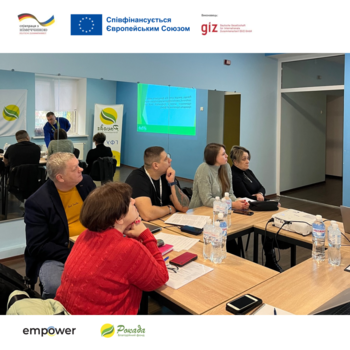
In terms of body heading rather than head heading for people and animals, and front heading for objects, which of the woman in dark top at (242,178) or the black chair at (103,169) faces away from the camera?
the black chair

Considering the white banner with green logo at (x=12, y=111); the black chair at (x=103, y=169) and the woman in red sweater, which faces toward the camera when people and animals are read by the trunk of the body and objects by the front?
the white banner with green logo

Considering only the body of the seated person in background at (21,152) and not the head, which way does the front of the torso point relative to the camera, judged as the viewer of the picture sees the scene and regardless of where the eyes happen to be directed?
away from the camera

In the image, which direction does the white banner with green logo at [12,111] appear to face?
toward the camera

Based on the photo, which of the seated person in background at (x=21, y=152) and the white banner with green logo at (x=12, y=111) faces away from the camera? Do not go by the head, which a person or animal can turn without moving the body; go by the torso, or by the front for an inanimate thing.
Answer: the seated person in background

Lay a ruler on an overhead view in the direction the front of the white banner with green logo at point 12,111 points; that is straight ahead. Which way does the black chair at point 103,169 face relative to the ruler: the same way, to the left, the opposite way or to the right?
the opposite way

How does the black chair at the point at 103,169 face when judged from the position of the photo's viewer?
facing away from the viewer

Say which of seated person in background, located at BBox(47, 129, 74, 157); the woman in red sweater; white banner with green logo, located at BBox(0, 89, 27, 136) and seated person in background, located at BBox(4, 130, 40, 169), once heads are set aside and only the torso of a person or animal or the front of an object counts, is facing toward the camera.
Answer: the white banner with green logo

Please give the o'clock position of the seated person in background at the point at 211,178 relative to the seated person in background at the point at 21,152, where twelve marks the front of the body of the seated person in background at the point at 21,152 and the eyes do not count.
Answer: the seated person in background at the point at 211,178 is roughly at 4 o'clock from the seated person in background at the point at 21,152.
